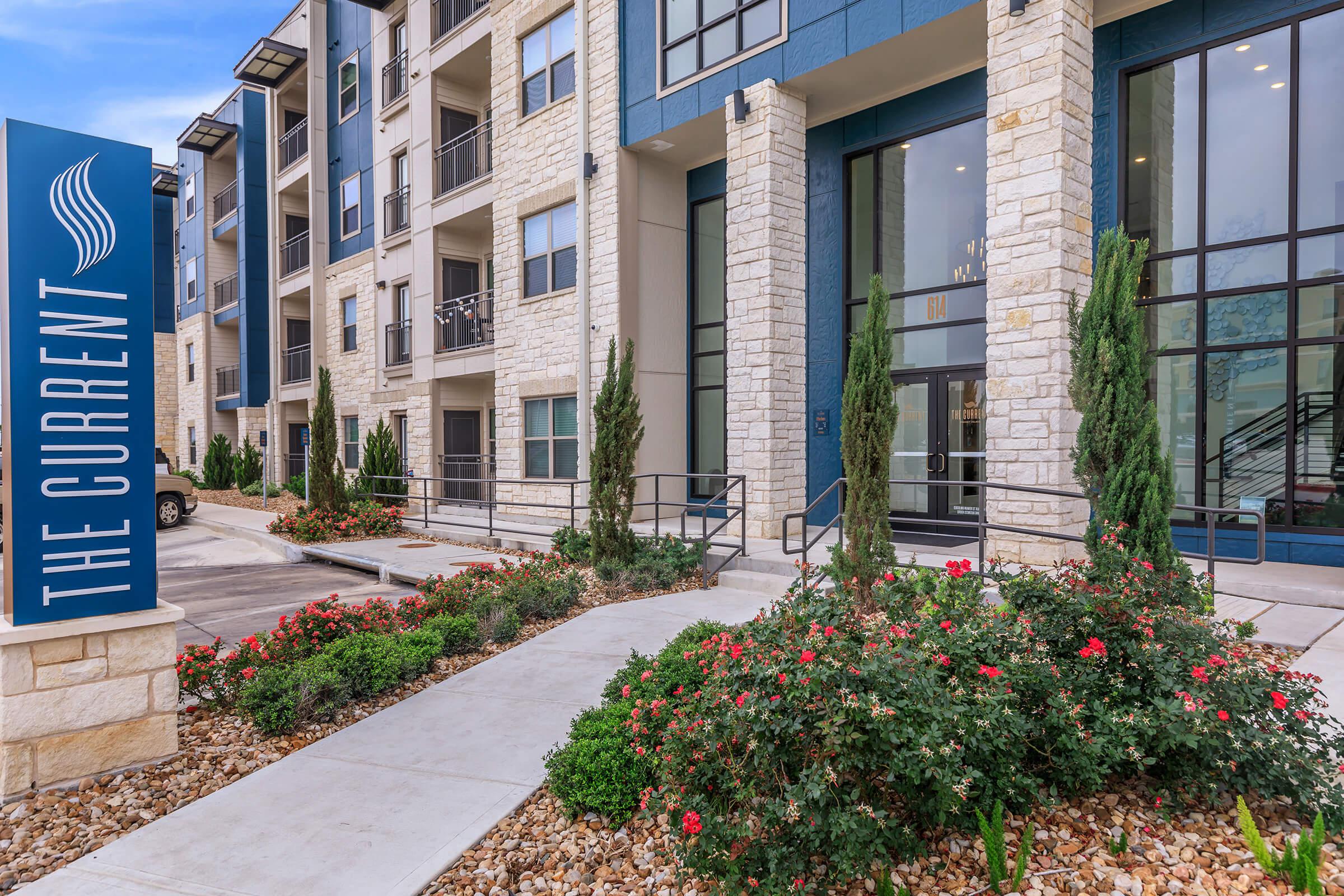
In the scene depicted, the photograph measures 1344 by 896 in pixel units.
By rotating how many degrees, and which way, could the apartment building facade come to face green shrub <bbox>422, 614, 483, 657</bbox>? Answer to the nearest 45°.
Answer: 0° — it already faces it

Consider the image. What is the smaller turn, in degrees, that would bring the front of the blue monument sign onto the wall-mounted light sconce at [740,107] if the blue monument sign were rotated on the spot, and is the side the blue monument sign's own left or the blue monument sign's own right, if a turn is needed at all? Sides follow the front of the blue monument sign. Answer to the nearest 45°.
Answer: approximately 90° to the blue monument sign's own left

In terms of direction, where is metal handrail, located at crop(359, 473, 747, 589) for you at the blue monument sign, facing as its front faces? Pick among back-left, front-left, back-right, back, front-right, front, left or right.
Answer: left

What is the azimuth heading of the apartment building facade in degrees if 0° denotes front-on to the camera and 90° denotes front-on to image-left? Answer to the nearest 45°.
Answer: approximately 45°

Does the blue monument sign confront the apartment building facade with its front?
no

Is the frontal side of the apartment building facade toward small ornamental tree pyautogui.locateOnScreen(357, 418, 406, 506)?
no

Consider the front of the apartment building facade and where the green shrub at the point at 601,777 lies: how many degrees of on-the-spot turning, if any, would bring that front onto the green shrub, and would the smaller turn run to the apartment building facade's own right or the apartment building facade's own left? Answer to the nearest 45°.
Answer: approximately 45° to the apartment building facade's own left

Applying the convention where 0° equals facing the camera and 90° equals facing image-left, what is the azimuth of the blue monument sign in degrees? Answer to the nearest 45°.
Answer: approximately 315°

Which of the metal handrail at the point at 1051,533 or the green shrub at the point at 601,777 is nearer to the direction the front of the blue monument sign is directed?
the green shrub

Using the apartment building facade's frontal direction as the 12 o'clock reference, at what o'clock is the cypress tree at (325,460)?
The cypress tree is roughly at 2 o'clock from the apartment building facade.

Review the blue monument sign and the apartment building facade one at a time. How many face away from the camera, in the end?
0

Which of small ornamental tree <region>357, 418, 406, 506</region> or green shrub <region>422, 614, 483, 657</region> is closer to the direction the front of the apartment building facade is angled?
the green shrub

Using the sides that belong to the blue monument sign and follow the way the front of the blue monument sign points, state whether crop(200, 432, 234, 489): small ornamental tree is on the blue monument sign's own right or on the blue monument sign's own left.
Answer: on the blue monument sign's own left
